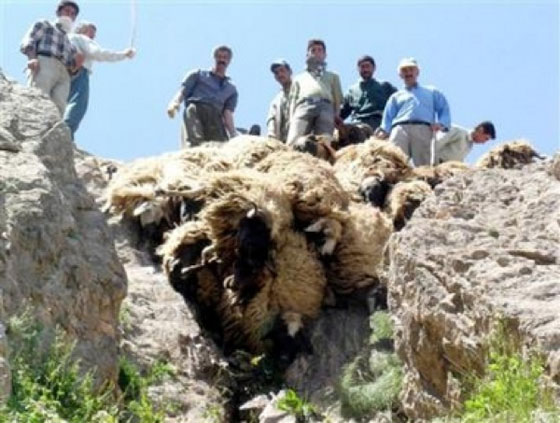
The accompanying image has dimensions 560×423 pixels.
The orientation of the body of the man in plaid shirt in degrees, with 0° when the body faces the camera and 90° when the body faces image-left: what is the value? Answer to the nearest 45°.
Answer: approximately 315°

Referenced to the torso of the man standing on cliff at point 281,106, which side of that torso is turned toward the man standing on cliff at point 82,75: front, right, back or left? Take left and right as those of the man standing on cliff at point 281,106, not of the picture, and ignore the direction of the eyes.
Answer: right

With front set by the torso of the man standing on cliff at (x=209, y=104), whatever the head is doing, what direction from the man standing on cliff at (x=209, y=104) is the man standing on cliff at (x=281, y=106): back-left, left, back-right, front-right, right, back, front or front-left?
left

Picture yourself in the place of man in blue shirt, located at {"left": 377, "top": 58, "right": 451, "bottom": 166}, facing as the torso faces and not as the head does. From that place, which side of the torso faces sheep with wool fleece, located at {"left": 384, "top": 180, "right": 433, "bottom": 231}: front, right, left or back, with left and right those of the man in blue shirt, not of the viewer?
front

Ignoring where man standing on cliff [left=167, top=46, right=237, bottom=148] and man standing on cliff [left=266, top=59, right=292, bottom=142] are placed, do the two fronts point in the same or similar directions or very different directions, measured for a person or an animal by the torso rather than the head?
same or similar directions

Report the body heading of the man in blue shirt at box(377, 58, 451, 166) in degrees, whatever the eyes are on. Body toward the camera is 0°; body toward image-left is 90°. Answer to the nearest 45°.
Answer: approximately 0°

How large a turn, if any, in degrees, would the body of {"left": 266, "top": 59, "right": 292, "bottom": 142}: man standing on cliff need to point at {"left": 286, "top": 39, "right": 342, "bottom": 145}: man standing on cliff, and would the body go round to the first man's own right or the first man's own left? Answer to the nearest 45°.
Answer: approximately 45° to the first man's own left

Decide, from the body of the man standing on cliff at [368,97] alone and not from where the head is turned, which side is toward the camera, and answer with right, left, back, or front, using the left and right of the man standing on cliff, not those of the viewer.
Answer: front

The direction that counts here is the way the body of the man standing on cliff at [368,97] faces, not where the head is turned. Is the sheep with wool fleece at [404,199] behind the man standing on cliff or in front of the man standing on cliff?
in front

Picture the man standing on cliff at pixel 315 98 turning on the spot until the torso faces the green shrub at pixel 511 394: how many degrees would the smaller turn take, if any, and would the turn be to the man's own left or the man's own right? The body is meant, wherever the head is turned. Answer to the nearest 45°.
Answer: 0° — they already face it

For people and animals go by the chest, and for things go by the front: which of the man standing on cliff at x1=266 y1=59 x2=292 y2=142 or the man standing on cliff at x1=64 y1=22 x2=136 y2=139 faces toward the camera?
the man standing on cliff at x1=266 y1=59 x2=292 y2=142

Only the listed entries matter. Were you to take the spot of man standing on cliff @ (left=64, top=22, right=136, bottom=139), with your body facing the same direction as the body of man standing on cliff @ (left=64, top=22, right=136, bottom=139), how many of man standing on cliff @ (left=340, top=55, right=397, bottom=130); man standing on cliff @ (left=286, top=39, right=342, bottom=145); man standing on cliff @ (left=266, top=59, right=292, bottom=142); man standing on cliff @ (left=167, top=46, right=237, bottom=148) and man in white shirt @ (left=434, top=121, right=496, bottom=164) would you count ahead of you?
5

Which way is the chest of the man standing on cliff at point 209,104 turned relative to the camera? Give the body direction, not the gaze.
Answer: toward the camera

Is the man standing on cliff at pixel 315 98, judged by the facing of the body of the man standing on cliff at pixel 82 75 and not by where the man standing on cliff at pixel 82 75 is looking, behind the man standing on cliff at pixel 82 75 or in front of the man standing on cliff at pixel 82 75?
in front

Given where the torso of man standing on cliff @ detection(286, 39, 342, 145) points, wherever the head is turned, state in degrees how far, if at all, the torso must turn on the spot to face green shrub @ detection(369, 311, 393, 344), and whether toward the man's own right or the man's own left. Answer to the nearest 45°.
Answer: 0° — they already face it

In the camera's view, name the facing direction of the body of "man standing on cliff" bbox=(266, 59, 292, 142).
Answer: toward the camera

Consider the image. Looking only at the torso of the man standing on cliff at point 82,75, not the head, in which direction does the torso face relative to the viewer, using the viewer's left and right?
facing to the right of the viewer
